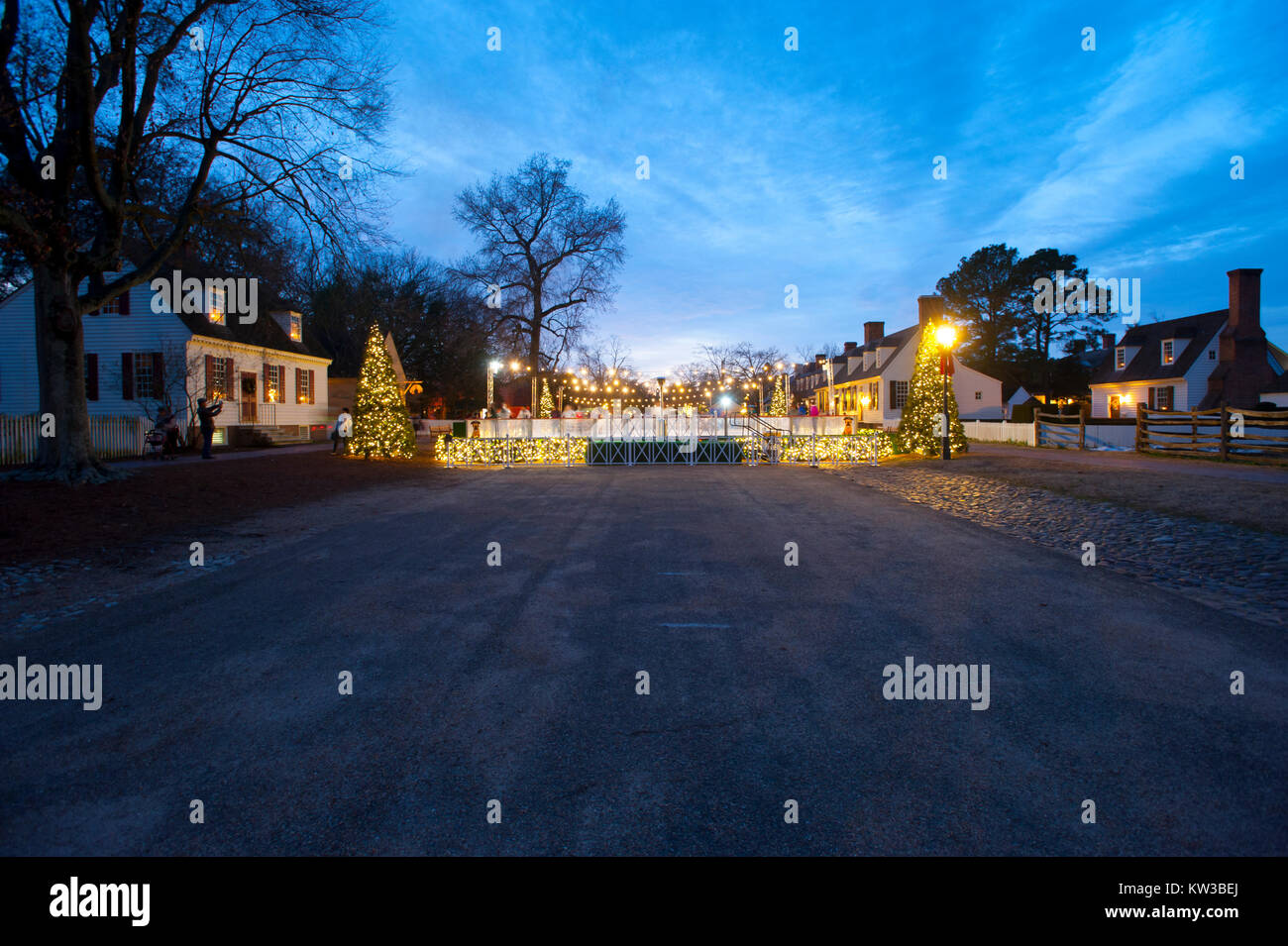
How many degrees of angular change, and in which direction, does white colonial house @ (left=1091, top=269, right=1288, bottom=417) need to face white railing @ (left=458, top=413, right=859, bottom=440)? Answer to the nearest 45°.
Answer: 0° — it already faces it

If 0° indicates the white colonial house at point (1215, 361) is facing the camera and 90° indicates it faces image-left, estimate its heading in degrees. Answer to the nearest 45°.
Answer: approximately 45°

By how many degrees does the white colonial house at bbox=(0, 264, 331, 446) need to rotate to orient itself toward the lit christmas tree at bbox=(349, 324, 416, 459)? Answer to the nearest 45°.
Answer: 0° — it already faces it

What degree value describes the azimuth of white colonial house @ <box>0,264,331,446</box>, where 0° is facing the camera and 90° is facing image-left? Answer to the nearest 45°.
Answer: approximately 315°
